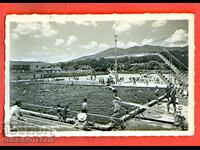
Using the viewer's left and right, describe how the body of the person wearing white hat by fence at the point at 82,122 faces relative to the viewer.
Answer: facing away from the viewer
